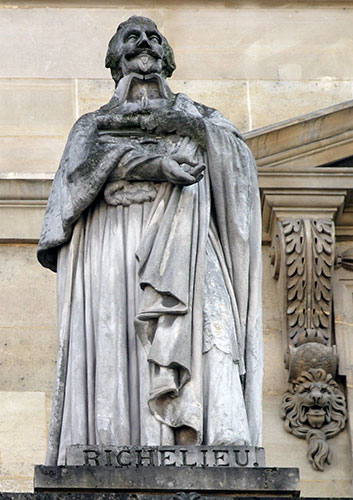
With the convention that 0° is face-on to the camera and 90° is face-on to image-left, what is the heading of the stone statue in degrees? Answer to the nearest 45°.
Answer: approximately 0°
